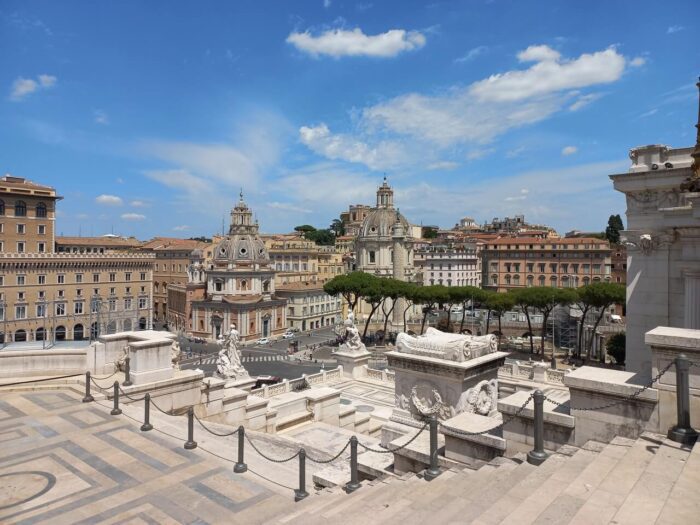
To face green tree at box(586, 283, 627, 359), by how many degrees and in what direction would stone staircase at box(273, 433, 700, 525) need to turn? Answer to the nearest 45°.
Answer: approximately 90° to its right

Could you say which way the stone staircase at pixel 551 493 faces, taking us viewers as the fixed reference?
facing to the left of the viewer

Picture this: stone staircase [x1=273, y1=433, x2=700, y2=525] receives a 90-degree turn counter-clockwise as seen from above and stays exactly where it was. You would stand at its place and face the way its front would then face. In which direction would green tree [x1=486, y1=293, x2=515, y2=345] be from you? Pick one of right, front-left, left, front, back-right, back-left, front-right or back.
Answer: back
